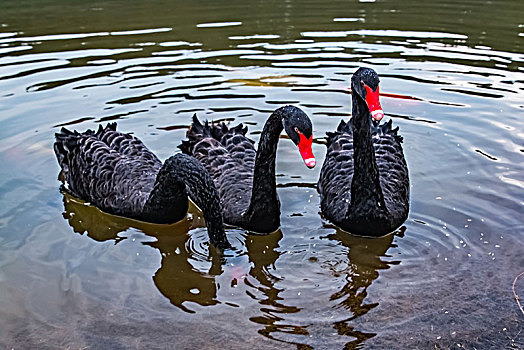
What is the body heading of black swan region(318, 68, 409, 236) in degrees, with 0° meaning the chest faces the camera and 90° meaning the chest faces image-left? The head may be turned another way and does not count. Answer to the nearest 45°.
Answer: approximately 0°

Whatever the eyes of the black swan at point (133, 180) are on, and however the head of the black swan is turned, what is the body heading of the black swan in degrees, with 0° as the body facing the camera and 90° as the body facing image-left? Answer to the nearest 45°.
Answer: approximately 315°

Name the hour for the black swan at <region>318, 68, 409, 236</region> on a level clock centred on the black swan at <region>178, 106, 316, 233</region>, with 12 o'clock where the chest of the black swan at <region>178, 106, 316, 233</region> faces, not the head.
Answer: the black swan at <region>318, 68, 409, 236</region> is roughly at 11 o'clock from the black swan at <region>178, 106, 316, 233</region>.

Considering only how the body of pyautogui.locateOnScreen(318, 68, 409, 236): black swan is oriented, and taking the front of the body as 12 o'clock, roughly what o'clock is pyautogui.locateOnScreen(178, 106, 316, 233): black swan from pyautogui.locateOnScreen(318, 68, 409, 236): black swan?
pyautogui.locateOnScreen(178, 106, 316, 233): black swan is roughly at 3 o'clock from pyautogui.locateOnScreen(318, 68, 409, 236): black swan.

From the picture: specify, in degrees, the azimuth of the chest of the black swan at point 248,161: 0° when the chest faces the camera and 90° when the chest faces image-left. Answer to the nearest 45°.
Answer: approximately 315°

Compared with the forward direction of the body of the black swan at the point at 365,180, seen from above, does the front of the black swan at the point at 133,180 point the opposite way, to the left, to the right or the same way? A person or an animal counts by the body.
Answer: to the left

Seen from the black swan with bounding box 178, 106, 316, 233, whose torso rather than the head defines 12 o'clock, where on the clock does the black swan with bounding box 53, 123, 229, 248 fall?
the black swan with bounding box 53, 123, 229, 248 is roughly at 5 o'clock from the black swan with bounding box 178, 106, 316, 233.

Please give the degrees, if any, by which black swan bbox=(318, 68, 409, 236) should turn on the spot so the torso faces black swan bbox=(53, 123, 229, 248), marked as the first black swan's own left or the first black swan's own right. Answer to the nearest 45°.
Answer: approximately 90° to the first black swan's own right
